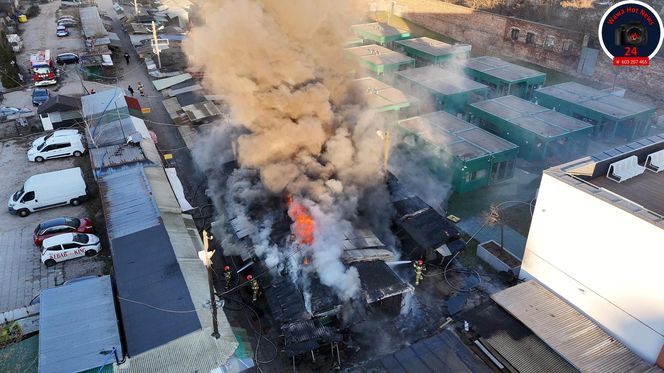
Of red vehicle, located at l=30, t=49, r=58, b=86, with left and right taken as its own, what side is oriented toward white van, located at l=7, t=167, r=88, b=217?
front

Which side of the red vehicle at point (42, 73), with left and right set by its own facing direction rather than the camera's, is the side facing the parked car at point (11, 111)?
front

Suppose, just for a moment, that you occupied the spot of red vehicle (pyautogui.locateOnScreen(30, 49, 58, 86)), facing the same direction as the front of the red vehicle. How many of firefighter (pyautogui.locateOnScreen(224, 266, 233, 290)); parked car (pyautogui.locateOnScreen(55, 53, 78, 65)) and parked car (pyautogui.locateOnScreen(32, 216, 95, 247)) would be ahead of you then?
2

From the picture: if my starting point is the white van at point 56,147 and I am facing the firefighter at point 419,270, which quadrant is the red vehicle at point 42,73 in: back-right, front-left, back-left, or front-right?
back-left

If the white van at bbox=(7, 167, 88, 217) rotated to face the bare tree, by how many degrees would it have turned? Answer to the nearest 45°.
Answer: approximately 135° to its left

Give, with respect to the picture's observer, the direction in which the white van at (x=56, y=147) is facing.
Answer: facing to the left of the viewer

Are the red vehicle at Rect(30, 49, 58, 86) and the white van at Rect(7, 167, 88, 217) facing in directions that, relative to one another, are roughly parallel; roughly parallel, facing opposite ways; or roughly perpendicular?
roughly perpendicular

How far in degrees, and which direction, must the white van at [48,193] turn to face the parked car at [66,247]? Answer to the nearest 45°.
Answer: approximately 90° to its left

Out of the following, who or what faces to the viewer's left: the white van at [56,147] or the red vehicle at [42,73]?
the white van

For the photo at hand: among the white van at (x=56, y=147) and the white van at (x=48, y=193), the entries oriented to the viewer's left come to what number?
2

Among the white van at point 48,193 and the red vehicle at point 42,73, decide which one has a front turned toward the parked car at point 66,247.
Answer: the red vehicle

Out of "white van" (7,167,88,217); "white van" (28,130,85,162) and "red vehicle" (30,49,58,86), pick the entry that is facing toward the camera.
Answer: the red vehicle

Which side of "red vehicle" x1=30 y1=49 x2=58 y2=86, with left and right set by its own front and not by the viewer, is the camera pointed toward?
front

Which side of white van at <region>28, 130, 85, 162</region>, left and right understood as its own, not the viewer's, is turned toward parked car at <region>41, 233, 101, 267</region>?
left

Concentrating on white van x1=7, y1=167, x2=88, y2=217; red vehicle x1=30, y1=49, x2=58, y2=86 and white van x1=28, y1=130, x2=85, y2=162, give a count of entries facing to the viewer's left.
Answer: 2

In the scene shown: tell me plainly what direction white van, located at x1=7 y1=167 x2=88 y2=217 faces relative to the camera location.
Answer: facing to the left of the viewer

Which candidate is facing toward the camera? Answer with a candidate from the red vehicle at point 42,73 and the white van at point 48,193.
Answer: the red vehicle

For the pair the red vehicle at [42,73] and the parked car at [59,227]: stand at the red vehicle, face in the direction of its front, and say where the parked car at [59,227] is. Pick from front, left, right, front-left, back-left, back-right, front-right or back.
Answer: front
